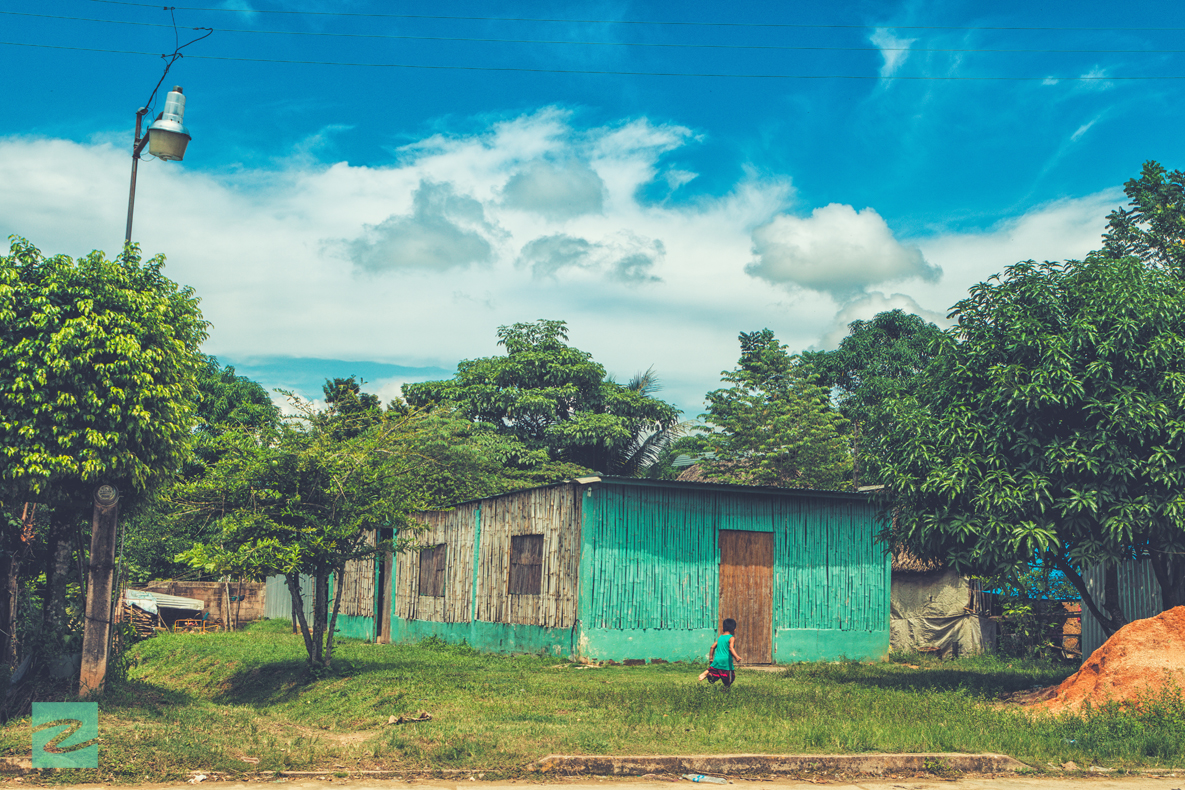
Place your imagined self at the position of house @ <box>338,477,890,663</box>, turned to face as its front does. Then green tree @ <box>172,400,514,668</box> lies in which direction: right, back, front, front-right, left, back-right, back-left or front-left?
front-right

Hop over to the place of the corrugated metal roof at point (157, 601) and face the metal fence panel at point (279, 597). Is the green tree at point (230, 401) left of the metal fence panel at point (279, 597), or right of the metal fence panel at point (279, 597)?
left

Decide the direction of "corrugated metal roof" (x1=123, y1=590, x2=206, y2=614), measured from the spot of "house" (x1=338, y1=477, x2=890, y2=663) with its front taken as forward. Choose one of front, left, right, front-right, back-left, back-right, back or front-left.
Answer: back-right

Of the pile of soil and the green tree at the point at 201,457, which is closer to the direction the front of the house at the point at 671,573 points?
the pile of soil

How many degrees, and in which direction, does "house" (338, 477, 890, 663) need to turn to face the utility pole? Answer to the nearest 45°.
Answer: approximately 45° to its right

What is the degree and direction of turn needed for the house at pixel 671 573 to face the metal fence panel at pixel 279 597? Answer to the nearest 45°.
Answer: approximately 135° to its right

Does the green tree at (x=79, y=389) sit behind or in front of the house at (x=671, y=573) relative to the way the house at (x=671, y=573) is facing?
in front

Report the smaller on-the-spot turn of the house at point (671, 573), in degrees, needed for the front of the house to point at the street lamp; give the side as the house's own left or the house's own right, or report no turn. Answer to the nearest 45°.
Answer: approximately 45° to the house's own right

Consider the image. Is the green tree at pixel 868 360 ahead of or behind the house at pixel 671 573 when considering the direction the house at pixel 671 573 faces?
behind

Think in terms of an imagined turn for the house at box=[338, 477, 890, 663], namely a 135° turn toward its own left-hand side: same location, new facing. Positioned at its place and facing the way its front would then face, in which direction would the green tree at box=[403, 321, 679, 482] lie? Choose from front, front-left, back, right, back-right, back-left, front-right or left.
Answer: front-left

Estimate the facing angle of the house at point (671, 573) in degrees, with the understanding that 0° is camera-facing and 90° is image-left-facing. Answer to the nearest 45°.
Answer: approximately 0°

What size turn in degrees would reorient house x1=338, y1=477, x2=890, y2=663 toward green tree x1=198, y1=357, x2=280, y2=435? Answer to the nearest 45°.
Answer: approximately 135° to its right

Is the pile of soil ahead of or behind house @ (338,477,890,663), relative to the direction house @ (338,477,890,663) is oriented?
ahead

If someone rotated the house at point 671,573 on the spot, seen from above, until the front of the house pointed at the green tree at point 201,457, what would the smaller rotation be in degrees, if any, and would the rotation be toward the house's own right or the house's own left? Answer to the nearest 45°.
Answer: approximately 135° to the house's own right

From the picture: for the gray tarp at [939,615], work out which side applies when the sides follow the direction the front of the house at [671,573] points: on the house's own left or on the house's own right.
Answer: on the house's own left
